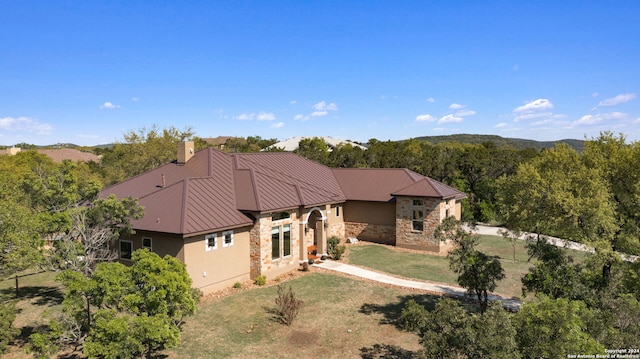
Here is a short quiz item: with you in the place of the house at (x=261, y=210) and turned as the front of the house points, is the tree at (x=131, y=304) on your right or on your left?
on your right

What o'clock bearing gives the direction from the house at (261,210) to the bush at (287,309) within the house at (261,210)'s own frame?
The bush is roughly at 1 o'clock from the house.

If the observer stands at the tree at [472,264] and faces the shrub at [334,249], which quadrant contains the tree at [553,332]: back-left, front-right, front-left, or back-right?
back-left

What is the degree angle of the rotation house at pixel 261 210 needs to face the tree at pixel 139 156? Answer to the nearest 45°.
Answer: approximately 180°

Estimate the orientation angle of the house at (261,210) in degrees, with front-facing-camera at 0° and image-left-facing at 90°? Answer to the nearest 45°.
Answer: approximately 315°
